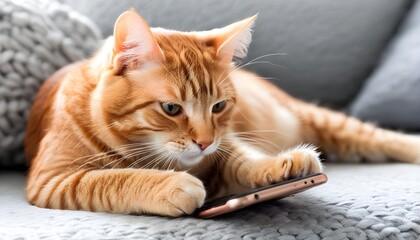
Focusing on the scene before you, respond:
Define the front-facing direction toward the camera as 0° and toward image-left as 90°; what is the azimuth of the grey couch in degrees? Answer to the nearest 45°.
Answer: approximately 0°
